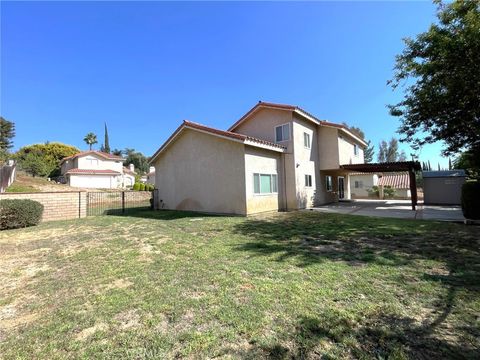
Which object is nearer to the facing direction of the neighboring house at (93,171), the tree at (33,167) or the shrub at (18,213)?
the shrub

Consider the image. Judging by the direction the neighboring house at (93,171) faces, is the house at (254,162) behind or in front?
in front

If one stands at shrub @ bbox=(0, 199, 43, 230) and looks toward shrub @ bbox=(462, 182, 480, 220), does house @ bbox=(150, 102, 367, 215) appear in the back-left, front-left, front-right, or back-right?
front-left

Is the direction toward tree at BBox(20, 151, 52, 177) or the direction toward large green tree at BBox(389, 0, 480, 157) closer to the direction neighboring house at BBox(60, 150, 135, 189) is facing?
the large green tree

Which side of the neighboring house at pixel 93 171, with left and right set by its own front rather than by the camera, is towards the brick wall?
front

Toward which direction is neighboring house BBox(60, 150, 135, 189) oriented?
toward the camera

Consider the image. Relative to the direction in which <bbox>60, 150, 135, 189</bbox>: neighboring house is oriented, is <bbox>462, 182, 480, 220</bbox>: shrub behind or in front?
in front

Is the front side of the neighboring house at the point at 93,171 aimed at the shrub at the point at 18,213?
yes

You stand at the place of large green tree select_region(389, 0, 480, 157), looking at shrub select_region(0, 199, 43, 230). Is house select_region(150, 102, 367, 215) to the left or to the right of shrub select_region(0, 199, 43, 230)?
right

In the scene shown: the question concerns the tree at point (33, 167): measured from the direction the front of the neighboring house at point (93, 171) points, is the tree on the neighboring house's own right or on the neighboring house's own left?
on the neighboring house's own right

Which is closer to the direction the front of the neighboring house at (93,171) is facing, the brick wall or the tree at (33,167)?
the brick wall
